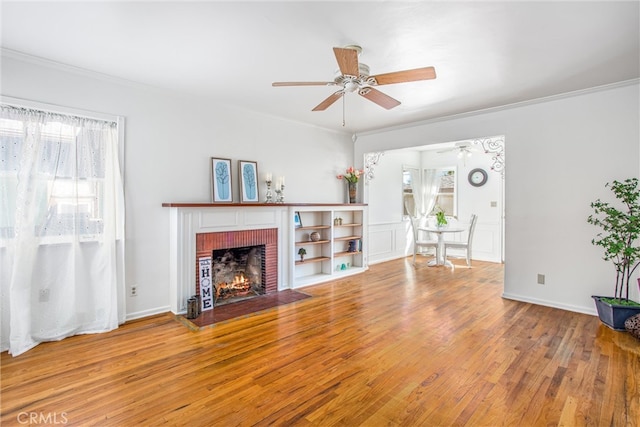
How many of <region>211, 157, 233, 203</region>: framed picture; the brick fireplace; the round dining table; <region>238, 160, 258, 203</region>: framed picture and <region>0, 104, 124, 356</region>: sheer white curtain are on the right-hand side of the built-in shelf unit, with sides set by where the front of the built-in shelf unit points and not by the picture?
4

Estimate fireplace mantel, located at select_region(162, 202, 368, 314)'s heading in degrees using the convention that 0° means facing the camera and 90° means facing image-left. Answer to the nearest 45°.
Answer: approximately 315°

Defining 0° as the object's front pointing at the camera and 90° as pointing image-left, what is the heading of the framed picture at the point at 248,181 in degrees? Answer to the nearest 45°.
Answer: approximately 315°

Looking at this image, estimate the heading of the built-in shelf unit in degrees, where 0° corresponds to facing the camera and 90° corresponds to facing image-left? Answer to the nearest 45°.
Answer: approximately 315°

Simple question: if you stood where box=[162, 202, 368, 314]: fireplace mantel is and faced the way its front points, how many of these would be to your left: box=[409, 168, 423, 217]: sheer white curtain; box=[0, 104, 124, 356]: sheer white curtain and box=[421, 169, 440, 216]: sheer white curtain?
2

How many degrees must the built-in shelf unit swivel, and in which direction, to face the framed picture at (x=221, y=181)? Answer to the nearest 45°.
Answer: approximately 90° to its right
